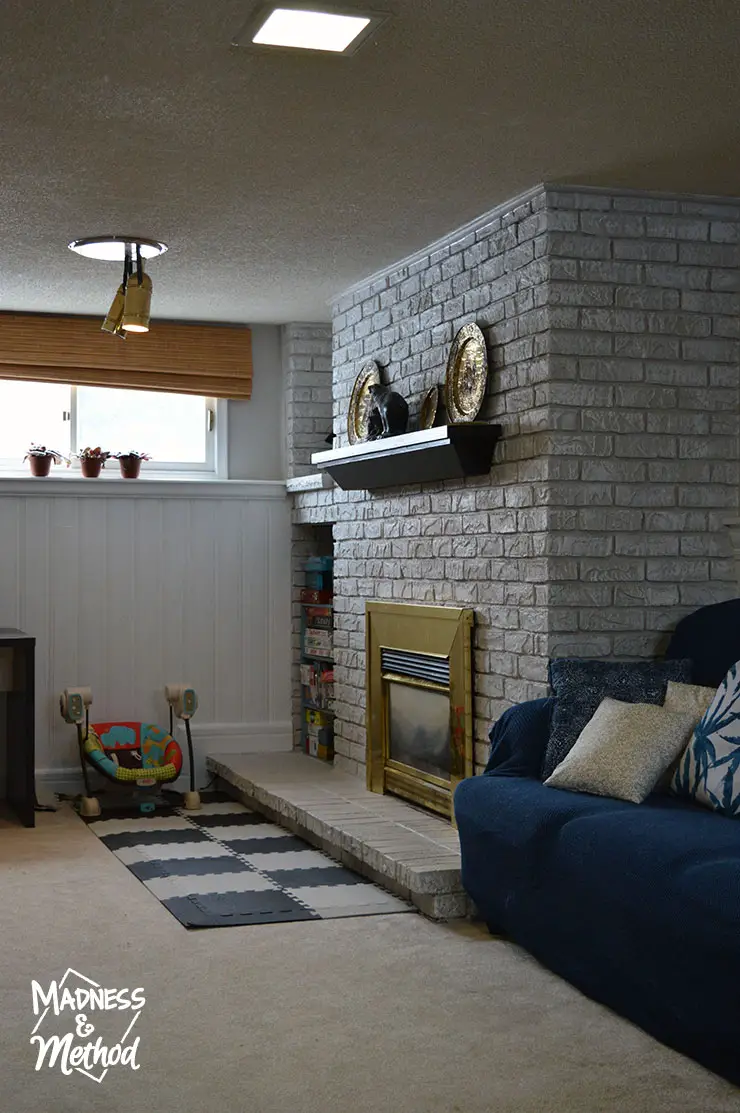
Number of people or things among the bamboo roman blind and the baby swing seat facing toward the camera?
2

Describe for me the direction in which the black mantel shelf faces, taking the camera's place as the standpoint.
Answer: facing the viewer and to the left of the viewer

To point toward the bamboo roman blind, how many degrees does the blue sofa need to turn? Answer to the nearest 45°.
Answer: approximately 90° to its right

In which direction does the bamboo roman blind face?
toward the camera

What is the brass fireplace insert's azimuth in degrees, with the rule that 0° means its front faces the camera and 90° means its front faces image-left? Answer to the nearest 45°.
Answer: approximately 45°

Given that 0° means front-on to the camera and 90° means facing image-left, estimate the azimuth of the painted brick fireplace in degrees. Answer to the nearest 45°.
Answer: approximately 45°

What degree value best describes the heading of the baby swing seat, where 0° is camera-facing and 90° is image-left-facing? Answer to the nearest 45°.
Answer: approximately 0°

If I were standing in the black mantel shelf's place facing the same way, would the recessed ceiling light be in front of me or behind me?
in front

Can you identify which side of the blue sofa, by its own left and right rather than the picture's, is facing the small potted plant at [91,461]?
right

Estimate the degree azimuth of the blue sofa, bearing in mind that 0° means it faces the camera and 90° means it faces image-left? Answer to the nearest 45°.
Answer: approximately 45°
